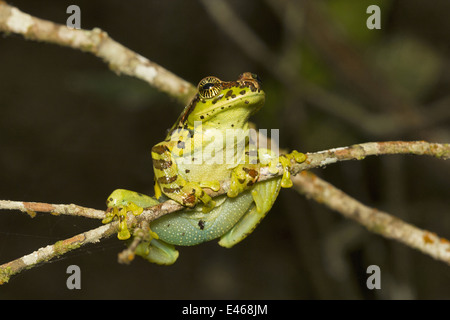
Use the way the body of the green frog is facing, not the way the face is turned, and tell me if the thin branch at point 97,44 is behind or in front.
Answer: behind

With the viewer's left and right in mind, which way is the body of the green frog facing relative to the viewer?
facing the viewer and to the right of the viewer

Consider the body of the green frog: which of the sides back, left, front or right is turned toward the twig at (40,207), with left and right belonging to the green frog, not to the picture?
right

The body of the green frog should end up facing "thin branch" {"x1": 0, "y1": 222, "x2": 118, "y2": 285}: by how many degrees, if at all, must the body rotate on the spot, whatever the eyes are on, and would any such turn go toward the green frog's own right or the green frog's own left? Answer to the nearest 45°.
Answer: approximately 90° to the green frog's own right
